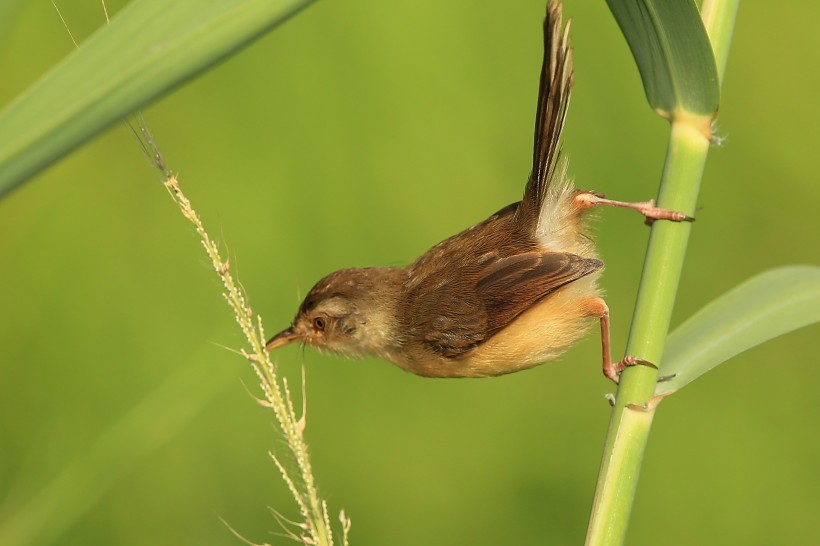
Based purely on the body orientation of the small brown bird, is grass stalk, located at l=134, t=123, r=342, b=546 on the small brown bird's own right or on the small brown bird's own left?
on the small brown bird's own left

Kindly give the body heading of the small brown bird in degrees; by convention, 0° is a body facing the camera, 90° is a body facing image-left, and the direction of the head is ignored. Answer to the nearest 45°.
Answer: approximately 90°
